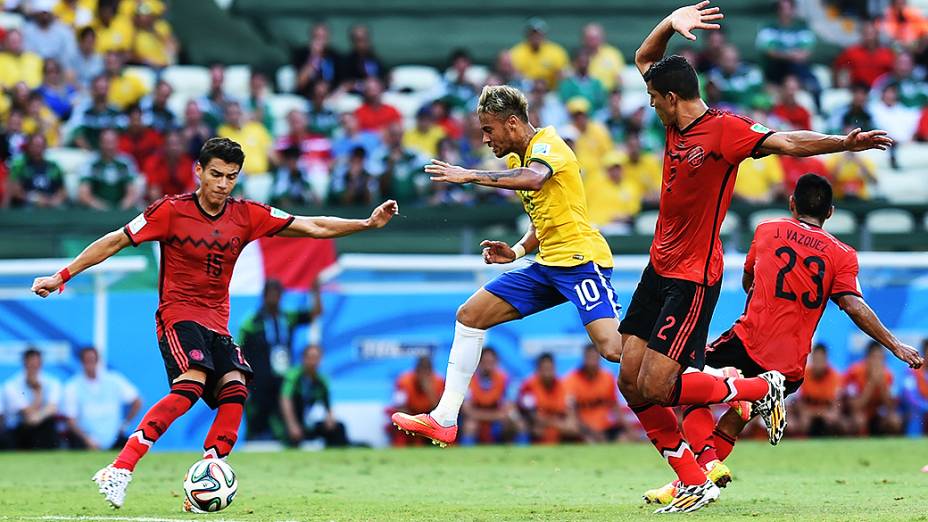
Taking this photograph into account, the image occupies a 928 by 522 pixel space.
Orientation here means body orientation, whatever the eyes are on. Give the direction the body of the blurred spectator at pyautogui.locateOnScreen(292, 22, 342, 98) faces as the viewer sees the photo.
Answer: toward the camera

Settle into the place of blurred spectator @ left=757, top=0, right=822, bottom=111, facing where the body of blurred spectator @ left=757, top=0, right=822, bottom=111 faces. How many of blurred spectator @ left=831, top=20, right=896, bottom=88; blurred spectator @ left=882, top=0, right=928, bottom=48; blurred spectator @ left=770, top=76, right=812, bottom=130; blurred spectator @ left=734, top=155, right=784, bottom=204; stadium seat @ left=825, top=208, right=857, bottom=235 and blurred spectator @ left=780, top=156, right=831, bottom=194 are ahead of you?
4

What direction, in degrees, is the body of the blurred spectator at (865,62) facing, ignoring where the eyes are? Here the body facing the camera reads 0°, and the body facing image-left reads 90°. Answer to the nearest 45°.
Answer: approximately 0°

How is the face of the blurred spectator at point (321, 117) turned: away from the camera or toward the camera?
toward the camera

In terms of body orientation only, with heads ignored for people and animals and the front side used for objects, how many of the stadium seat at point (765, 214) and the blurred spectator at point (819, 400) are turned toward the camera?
2

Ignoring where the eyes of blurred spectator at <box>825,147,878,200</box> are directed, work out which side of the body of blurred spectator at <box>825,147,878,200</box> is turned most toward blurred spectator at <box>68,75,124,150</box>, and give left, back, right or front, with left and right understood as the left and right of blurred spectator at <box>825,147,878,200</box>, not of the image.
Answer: right

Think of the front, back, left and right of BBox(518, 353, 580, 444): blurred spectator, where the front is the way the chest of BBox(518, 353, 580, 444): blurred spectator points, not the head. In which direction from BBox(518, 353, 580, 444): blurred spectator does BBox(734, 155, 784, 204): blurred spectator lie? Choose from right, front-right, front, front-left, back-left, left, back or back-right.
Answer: back-left

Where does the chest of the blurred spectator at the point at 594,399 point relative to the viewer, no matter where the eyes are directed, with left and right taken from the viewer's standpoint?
facing the viewer
